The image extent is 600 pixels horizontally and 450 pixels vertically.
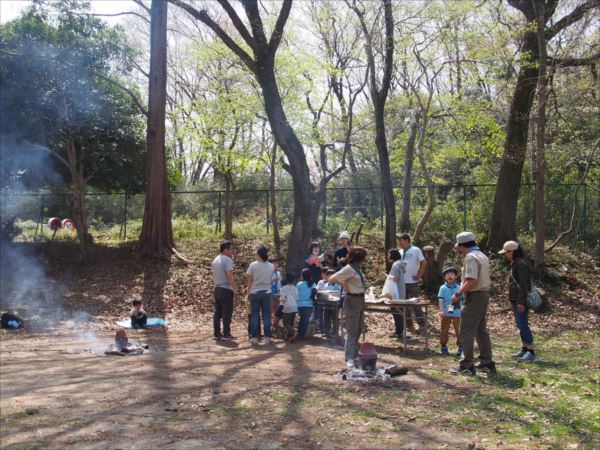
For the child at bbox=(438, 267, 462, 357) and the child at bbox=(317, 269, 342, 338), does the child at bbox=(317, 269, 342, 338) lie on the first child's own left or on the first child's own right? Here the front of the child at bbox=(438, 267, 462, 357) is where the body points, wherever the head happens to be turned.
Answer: on the first child's own right

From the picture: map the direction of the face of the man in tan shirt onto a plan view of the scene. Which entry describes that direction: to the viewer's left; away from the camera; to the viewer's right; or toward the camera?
to the viewer's left

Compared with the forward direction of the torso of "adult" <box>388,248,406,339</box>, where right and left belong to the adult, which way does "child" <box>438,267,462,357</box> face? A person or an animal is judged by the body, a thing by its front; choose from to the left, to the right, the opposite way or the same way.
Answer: to the left

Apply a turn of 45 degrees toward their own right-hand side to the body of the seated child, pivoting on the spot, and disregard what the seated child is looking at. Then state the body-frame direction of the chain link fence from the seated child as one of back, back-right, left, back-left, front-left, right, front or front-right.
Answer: back

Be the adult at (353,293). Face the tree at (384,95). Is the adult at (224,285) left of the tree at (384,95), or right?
left

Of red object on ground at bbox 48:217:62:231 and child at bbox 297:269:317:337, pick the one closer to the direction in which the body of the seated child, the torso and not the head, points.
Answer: the child

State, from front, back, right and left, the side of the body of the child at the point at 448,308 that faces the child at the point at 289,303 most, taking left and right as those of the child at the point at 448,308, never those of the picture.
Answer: right

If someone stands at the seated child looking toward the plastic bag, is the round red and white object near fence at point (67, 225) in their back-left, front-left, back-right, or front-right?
back-left

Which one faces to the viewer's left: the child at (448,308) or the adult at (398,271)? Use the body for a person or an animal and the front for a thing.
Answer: the adult

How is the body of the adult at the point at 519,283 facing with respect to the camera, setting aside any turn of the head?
to the viewer's left

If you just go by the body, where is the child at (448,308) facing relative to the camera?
toward the camera

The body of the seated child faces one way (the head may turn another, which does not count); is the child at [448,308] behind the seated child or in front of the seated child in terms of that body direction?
in front

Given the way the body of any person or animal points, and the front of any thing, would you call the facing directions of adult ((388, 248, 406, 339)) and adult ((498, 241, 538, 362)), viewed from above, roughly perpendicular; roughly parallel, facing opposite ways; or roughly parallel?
roughly parallel

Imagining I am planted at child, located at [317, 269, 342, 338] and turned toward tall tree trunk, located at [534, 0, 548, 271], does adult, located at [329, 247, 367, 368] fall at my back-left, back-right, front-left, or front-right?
back-right

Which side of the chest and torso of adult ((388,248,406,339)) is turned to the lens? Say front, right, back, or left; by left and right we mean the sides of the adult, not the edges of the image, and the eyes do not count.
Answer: left

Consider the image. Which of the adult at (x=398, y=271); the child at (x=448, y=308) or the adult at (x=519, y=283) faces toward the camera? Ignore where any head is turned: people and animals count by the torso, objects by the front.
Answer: the child

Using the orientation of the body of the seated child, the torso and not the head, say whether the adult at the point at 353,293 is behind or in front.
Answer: in front

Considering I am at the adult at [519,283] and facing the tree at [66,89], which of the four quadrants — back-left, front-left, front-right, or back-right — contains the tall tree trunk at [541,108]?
front-right
